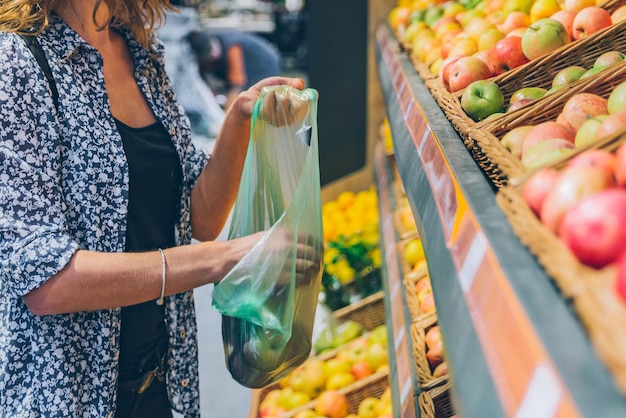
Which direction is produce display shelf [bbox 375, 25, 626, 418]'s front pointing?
to the viewer's left

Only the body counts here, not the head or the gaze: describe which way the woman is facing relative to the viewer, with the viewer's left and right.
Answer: facing the viewer and to the right of the viewer

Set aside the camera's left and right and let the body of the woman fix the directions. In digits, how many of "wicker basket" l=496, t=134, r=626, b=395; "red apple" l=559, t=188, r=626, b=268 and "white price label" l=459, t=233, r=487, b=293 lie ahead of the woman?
3

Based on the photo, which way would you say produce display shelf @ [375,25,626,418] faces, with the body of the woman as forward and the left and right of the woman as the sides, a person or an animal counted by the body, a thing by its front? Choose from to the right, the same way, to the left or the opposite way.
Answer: the opposite way

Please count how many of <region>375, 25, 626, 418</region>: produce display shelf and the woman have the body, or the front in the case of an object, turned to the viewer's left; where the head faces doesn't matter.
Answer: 1

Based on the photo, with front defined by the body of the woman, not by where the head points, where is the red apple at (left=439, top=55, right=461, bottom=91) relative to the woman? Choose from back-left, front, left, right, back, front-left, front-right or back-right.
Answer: front-left

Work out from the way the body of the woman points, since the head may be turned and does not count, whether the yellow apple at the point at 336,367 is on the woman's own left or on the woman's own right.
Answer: on the woman's own left

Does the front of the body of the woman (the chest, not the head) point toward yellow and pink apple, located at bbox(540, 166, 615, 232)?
yes

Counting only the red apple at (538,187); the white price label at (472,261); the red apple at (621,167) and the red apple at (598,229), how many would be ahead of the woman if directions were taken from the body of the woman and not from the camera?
4

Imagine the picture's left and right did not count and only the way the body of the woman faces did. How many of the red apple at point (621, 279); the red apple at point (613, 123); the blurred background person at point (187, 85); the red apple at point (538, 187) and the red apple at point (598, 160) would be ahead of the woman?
4

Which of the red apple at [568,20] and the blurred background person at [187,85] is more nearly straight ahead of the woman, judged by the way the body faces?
the red apple

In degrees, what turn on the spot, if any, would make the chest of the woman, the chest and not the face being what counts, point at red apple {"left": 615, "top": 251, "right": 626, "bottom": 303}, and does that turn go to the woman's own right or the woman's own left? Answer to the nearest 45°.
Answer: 0° — they already face it

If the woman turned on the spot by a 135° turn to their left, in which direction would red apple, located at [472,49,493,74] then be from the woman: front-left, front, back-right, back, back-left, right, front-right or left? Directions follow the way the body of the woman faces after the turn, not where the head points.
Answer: right
